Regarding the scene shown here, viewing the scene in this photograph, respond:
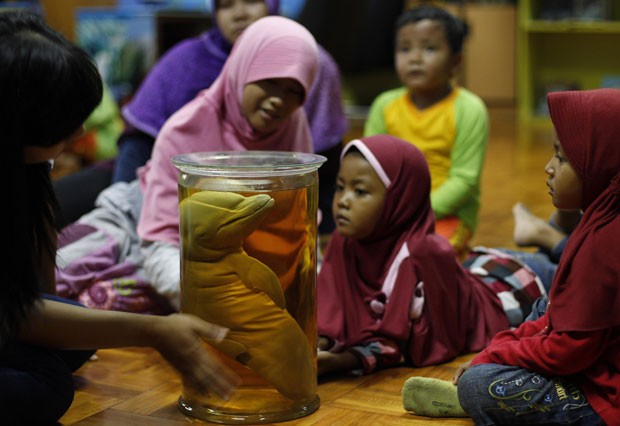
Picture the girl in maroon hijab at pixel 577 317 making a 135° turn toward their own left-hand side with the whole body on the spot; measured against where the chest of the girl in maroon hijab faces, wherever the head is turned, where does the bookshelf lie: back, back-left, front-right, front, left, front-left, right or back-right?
back-left

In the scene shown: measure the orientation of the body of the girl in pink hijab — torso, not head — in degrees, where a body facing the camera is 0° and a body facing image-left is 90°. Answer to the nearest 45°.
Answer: approximately 315°

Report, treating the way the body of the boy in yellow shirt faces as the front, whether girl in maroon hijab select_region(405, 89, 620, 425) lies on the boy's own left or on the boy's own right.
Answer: on the boy's own left

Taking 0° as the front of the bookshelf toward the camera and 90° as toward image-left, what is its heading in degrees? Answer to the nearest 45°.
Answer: approximately 0°

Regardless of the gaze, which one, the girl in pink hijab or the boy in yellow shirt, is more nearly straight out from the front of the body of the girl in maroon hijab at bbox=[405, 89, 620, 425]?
the girl in pink hijab

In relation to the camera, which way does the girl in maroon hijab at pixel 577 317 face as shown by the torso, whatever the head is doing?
to the viewer's left
